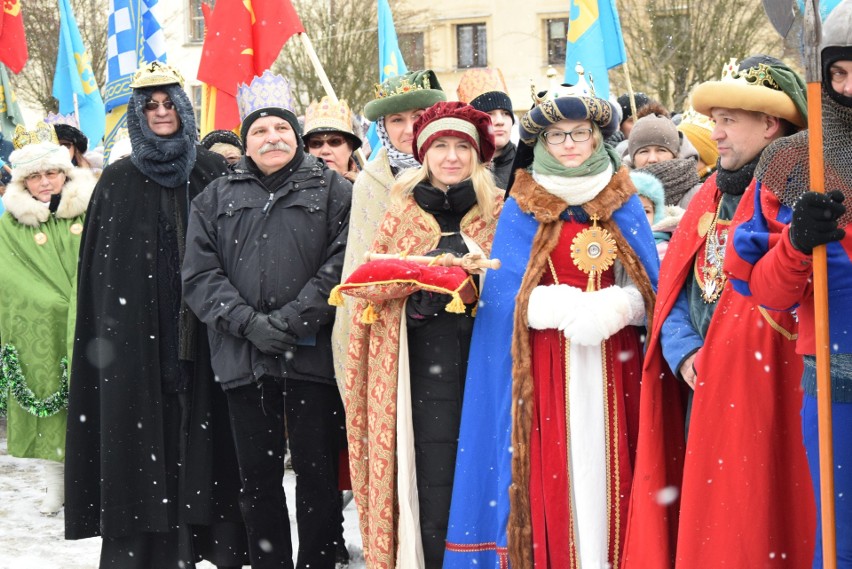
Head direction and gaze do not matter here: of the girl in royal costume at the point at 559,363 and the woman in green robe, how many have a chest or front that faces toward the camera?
2

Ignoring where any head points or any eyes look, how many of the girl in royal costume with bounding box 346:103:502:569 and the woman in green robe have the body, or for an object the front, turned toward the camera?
2

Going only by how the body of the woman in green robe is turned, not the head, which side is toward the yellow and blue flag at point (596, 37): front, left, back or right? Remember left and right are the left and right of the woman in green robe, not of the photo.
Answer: left

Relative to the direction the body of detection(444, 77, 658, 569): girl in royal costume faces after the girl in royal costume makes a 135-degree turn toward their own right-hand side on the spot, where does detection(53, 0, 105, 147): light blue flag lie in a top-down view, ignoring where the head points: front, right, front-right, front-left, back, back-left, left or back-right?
front

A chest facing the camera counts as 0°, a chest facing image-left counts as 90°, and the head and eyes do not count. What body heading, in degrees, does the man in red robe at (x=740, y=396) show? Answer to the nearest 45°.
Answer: approximately 45°

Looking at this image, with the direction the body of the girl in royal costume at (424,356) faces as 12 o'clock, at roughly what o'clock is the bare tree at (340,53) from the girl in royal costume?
The bare tree is roughly at 6 o'clock from the girl in royal costume.

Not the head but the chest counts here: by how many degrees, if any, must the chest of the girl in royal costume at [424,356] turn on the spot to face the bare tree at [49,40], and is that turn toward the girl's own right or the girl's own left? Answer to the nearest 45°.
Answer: approximately 180°

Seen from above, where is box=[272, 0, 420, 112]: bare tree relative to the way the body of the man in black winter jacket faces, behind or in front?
behind

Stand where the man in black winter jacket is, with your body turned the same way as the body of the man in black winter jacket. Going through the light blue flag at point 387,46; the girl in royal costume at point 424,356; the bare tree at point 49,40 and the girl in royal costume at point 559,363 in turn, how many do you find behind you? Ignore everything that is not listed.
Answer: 2

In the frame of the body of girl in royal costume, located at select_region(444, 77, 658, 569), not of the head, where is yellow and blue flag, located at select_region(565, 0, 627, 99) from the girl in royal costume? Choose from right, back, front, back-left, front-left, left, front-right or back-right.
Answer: back

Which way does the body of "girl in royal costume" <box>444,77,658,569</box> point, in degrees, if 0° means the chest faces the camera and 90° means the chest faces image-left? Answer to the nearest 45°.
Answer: approximately 0°

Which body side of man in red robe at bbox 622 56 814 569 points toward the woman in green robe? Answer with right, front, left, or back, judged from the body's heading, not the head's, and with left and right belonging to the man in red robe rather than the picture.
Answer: right

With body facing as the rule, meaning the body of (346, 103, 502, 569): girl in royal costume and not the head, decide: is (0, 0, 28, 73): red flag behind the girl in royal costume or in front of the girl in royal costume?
behind

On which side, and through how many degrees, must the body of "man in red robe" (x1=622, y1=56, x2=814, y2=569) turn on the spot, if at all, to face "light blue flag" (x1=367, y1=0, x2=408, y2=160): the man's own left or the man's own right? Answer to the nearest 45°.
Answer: approximately 90° to the man's own right

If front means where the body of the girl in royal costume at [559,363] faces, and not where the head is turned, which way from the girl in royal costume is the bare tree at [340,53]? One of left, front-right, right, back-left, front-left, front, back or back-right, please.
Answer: back
